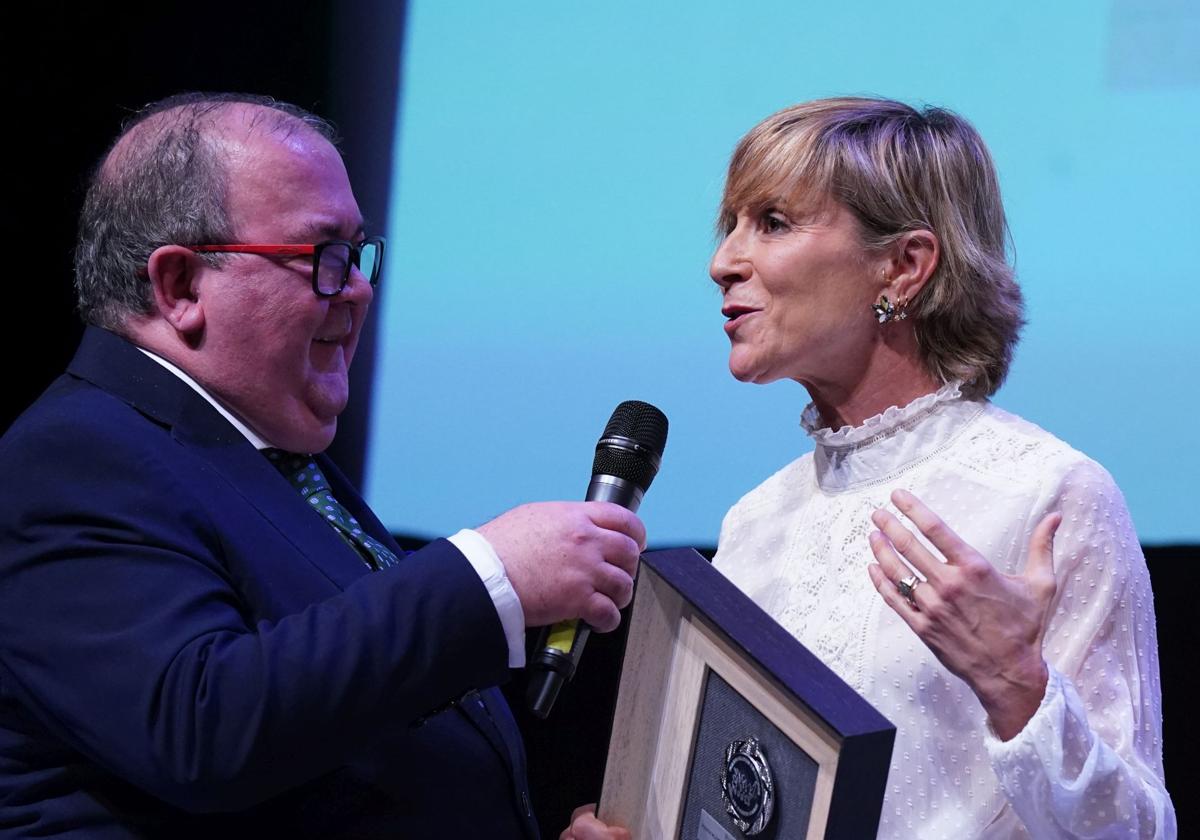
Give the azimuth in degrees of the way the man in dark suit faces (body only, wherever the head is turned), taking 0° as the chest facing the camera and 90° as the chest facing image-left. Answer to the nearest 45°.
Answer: approximately 270°

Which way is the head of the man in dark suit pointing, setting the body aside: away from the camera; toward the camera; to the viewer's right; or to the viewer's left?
to the viewer's right
